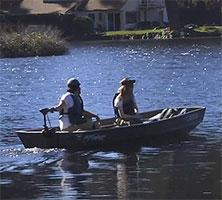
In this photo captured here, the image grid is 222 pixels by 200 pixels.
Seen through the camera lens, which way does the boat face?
facing to the right of the viewer
